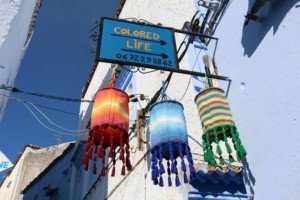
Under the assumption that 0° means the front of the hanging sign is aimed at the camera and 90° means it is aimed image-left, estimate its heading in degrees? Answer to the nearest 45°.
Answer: approximately 0°

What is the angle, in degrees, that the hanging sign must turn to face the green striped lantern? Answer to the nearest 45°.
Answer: approximately 90° to its left
